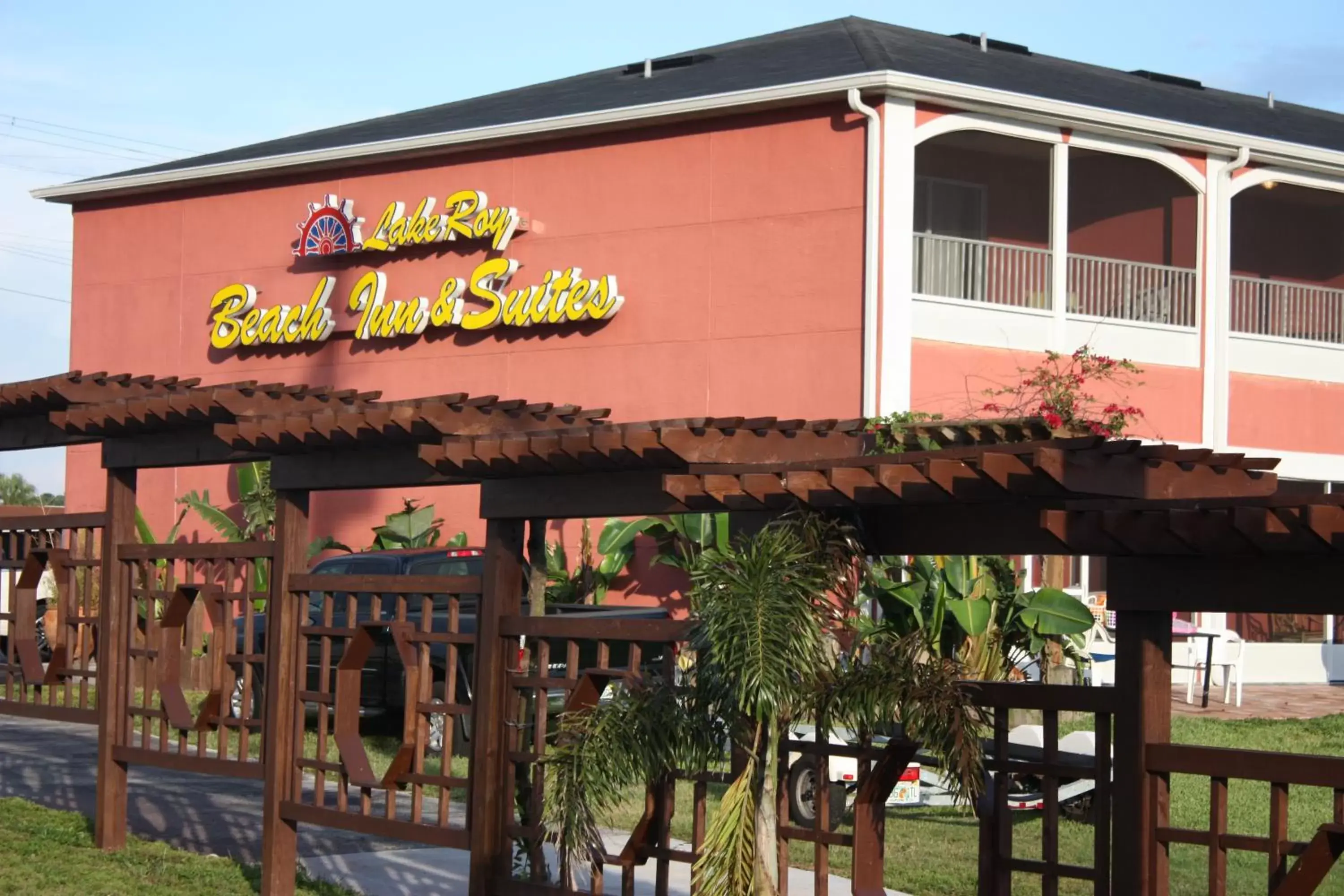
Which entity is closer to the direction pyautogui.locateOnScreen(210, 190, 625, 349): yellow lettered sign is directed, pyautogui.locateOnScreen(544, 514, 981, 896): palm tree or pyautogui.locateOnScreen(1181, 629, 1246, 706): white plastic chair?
the palm tree

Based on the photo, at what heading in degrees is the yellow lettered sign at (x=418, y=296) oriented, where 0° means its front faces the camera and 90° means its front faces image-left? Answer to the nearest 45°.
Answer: approximately 45°

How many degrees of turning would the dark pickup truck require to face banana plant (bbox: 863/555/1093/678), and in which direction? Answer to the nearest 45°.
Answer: approximately 135° to its right

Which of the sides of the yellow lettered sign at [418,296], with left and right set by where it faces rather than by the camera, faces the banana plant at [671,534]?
left

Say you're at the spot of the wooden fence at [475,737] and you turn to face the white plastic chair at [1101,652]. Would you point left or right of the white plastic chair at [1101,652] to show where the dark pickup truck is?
left

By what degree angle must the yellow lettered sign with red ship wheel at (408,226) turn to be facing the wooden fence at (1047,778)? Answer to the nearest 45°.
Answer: approximately 45° to its left

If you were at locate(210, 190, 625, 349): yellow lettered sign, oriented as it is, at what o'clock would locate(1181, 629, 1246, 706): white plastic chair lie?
The white plastic chair is roughly at 8 o'clock from the yellow lettered sign.

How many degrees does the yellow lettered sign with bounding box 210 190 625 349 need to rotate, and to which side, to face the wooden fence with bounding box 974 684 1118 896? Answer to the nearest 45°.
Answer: approximately 45° to its left

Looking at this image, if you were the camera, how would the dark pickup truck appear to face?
facing away from the viewer and to the left of the viewer

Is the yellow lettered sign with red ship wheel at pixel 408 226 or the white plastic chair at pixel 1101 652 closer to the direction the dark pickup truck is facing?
the yellow lettered sign with red ship wheel

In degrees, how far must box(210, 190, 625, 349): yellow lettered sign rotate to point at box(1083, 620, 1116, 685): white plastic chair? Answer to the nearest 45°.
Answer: approximately 90° to its left

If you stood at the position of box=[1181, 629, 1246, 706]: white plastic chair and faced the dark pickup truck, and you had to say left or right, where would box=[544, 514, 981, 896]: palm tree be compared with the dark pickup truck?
left

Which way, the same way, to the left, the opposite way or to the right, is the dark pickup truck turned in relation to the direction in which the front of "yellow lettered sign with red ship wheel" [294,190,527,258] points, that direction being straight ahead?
to the right

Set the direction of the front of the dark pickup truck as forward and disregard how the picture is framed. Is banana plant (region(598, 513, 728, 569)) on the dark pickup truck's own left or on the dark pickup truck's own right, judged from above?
on the dark pickup truck's own right

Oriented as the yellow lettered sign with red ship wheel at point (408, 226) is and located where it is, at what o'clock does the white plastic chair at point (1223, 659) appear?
The white plastic chair is roughly at 8 o'clock from the yellow lettered sign with red ship wheel.
